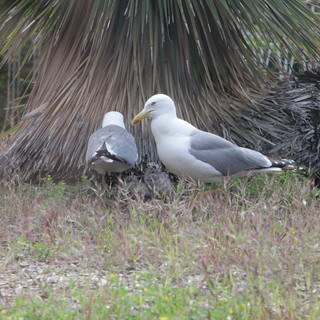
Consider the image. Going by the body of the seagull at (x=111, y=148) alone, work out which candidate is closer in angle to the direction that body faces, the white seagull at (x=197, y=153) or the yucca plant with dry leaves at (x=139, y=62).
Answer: the yucca plant with dry leaves

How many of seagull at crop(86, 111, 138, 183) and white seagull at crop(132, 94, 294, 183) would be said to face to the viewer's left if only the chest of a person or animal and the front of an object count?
1

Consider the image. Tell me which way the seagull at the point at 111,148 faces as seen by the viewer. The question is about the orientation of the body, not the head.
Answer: away from the camera

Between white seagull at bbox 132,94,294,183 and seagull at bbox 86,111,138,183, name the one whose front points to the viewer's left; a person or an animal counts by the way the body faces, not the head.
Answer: the white seagull

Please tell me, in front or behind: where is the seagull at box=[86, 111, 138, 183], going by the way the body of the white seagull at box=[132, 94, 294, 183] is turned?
in front

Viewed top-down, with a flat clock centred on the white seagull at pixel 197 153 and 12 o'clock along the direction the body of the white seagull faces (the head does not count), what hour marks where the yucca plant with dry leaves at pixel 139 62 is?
The yucca plant with dry leaves is roughly at 2 o'clock from the white seagull.

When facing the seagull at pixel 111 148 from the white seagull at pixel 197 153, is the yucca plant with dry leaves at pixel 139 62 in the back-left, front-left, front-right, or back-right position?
front-right

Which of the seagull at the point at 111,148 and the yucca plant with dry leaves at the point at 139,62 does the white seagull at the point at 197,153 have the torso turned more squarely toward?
the seagull

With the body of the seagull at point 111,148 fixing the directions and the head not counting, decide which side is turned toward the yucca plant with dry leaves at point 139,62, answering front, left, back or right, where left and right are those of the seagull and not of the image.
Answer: front

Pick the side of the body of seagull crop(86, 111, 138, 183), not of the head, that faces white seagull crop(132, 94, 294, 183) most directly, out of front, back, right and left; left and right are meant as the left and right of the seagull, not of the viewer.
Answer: right

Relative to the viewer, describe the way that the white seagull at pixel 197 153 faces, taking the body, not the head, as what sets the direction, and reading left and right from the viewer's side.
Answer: facing to the left of the viewer

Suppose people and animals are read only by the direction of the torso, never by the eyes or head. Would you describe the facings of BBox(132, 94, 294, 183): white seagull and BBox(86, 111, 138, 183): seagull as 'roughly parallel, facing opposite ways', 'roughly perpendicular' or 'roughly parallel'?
roughly perpendicular
